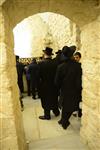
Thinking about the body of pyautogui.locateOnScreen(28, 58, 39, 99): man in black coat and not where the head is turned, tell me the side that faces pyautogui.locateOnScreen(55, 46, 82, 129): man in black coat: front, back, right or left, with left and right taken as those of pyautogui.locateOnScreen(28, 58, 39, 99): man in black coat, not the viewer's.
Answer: back

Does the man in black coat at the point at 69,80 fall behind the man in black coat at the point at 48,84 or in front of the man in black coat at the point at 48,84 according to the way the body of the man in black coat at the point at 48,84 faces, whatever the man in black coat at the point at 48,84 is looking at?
behind

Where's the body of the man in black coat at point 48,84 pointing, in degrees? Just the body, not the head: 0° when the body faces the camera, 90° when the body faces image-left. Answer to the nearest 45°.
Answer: approximately 135°

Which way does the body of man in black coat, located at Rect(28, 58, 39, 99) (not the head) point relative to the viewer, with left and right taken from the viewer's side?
facing away from the viewer
